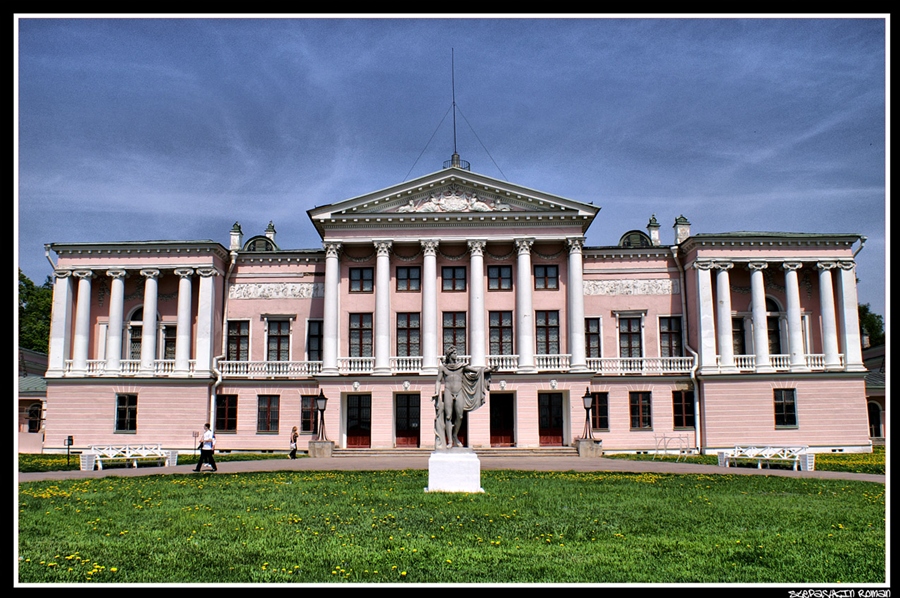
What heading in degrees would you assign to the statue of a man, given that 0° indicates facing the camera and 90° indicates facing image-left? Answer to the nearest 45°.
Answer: approximately 0°

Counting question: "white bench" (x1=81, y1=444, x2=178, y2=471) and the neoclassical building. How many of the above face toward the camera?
2

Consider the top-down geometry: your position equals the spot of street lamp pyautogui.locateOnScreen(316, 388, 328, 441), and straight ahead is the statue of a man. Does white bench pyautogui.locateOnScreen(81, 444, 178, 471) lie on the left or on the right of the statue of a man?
right

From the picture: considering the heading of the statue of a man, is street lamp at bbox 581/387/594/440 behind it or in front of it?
behind

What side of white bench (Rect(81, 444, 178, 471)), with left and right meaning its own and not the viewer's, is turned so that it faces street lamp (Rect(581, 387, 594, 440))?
left

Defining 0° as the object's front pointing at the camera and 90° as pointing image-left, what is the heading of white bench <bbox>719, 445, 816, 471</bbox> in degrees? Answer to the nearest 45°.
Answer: approximately 0°
